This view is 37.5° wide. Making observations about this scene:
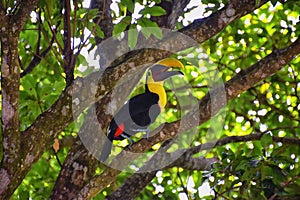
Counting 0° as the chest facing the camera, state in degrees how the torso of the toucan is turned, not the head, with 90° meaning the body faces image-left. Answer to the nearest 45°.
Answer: approximately 270°
